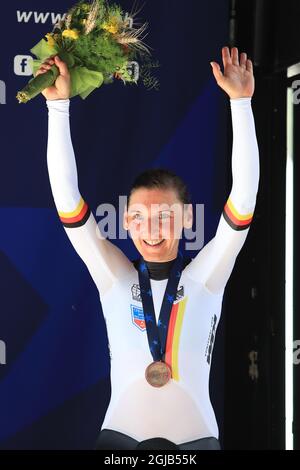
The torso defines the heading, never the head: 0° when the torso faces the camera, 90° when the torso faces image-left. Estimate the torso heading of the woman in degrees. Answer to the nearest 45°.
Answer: approximately 0°
